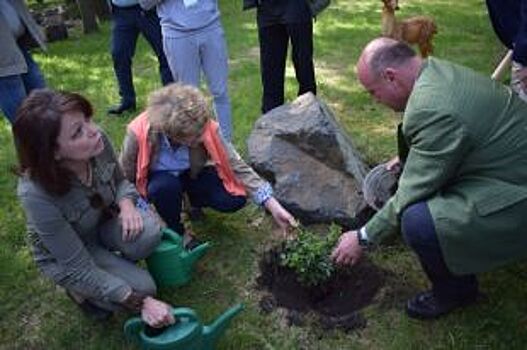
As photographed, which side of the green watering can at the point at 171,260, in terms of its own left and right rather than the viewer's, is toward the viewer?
right

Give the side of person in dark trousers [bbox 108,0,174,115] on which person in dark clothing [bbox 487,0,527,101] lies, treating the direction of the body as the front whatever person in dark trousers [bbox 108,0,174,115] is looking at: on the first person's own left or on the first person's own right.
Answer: on the first person's own left

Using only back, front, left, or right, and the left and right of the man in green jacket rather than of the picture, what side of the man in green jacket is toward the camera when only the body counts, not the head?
left

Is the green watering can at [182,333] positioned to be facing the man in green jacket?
yes

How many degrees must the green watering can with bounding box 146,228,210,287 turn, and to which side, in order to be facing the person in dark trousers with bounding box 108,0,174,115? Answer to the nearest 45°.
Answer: approximately 90° to its left

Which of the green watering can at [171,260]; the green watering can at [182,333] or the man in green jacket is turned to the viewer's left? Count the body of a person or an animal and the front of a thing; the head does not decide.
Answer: the man in green jacket

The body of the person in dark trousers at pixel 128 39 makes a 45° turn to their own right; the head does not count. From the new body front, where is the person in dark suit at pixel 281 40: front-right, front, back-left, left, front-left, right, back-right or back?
back-left

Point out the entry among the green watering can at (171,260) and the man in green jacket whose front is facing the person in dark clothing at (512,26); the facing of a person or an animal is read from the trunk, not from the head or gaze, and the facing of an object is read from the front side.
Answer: the green watering can

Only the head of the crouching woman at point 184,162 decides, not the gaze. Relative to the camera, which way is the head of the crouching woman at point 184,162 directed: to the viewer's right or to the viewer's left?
to the viewer's right

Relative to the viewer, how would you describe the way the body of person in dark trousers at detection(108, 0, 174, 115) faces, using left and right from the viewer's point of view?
facing the viewer and to the left of the viewer

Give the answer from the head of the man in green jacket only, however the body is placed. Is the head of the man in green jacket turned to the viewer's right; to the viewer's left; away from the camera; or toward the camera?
to the viewer's left

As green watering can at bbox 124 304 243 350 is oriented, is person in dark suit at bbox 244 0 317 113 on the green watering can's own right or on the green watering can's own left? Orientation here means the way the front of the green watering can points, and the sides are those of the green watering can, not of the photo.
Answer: on the green watering can's own left

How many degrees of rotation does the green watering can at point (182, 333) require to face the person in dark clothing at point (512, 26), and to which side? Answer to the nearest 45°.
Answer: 0° — it already faces them

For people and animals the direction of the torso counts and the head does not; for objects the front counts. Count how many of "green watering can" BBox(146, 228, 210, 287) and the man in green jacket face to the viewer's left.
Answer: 1

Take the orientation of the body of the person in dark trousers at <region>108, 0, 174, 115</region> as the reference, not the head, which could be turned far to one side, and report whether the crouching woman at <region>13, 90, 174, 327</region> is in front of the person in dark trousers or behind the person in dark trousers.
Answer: in front

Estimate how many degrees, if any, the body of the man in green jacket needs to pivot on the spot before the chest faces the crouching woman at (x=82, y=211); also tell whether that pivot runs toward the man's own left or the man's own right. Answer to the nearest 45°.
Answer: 0° — they already face them

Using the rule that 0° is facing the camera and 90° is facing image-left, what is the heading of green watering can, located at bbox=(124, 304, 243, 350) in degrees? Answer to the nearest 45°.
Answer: approximately 270°
